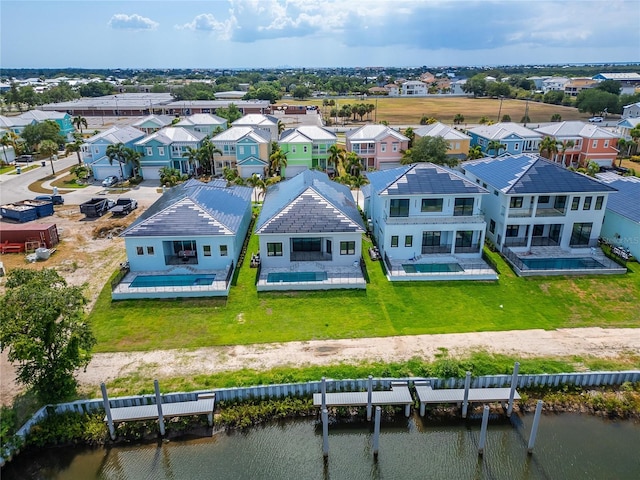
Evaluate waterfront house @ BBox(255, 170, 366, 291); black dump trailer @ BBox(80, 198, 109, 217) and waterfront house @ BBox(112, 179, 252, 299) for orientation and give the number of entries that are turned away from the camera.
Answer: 2

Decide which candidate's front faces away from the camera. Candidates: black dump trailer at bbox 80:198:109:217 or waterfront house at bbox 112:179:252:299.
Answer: the waterfront house

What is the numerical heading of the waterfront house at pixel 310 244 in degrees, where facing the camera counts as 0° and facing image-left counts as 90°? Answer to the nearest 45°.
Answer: approximately 180°

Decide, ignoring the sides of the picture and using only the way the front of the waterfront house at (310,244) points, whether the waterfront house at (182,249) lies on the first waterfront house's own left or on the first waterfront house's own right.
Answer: on the first waterfront house's own left

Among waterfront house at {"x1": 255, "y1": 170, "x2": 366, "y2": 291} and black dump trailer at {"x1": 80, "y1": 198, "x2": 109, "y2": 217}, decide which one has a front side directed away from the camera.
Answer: the waterfront house

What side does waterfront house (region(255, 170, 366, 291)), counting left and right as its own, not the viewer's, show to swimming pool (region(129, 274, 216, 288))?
left

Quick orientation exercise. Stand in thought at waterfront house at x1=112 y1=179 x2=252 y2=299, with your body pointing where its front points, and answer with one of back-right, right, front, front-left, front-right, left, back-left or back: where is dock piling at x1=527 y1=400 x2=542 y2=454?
back-right

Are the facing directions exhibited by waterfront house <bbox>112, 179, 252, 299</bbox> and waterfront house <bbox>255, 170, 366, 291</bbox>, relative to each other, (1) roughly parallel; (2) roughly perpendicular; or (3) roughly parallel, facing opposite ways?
roughly parallel

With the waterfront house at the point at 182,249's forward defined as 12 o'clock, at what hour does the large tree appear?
The large tree is roughly at 7 o'clock from the waterfront house.

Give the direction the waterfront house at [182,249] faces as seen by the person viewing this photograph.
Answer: facing away from the viewer

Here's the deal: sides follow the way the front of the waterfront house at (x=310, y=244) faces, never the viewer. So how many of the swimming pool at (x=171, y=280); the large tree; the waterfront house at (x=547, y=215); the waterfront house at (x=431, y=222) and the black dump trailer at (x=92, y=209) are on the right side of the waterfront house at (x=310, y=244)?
2

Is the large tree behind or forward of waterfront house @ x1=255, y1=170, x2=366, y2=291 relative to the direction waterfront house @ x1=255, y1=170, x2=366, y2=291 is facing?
behind
